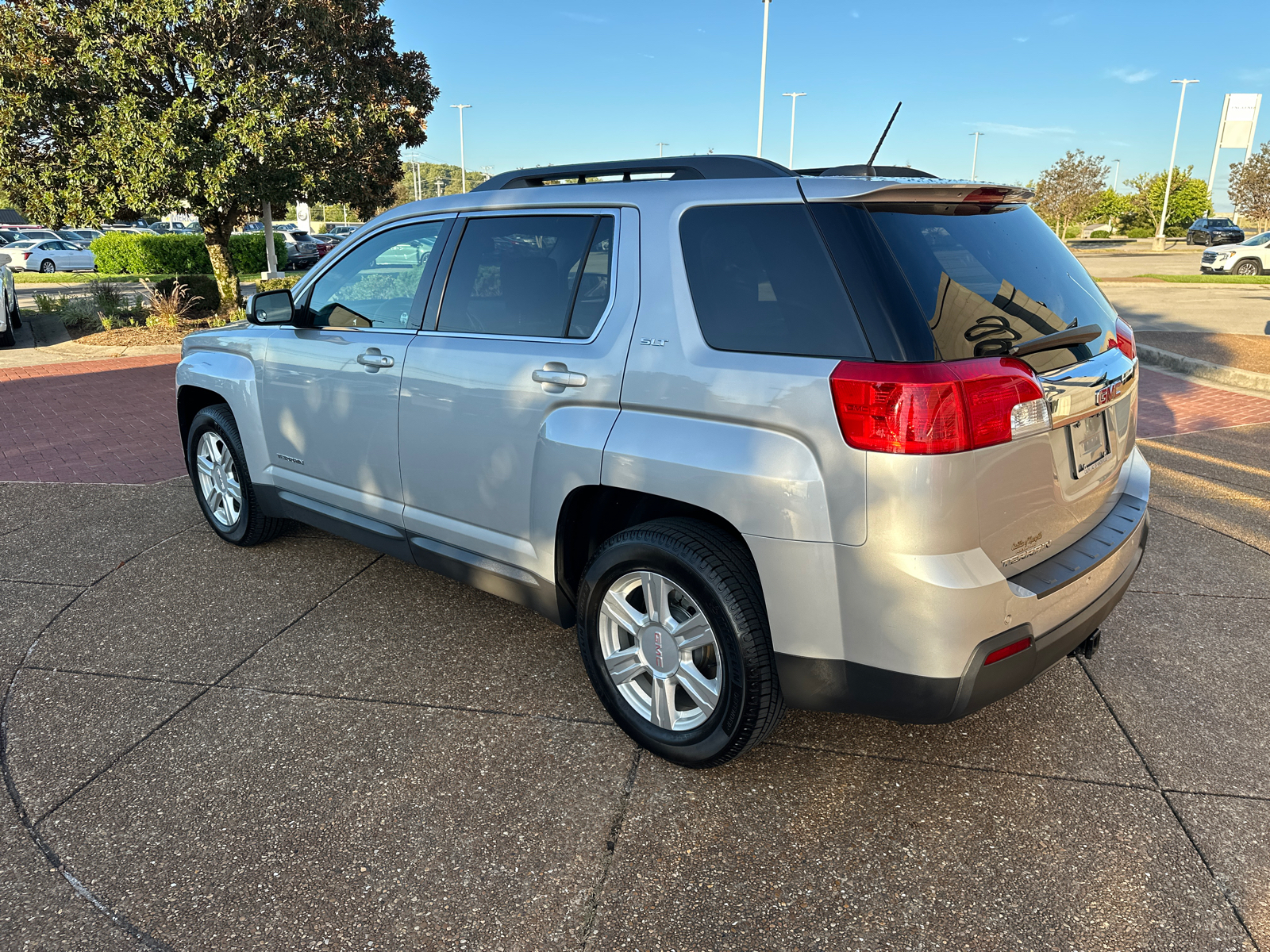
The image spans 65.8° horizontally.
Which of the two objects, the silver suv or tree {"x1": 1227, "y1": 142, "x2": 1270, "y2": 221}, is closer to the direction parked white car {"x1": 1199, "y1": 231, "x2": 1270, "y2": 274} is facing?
the silver suv

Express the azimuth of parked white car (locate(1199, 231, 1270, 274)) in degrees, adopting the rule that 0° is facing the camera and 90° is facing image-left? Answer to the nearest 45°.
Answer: approximately 45°

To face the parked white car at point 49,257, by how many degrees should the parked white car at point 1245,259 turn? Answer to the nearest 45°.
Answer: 0° — it already faces it

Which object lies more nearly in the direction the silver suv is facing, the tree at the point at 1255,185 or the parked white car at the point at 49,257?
the parked white car

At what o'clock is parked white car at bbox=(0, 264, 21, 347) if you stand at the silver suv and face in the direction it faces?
The parked white car is roughly at 12 o'clock from the silver suv.

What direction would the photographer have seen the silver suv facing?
facing away from the viewer and to the left of the viewer

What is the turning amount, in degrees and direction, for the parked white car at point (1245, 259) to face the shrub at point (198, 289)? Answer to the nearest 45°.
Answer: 0° — it already faces it
